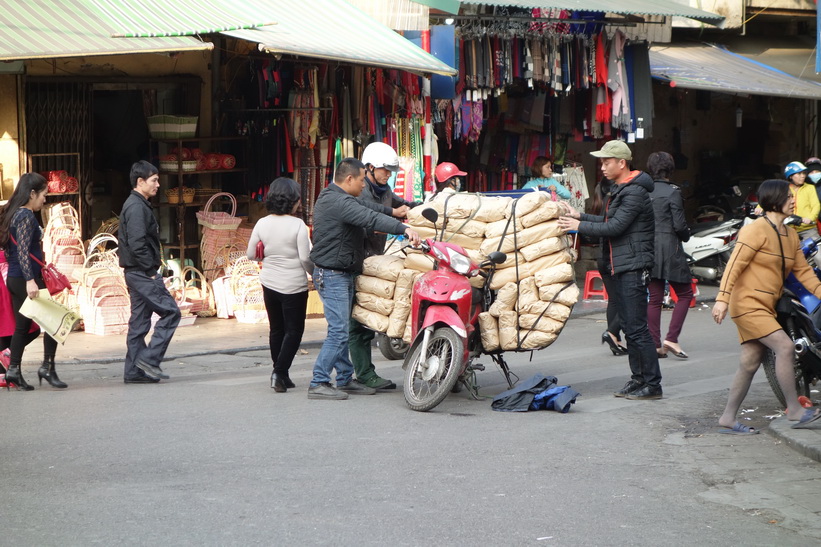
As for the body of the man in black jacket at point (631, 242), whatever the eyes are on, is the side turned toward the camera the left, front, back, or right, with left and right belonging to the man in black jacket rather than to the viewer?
left

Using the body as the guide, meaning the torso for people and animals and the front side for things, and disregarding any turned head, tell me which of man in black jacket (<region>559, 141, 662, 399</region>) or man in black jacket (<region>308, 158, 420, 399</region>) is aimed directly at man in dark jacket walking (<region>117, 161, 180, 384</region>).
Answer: man in black jacket (<region>559, 141, 662, 399</region>)

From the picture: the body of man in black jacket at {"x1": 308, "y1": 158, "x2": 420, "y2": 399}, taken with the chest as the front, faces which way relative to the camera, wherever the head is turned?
to the viewer's right

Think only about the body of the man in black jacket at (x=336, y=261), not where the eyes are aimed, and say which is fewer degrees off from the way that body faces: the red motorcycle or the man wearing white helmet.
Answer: the red motorcycle

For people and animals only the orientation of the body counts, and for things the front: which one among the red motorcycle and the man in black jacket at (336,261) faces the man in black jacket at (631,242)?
the man in black jacket at (336,261)

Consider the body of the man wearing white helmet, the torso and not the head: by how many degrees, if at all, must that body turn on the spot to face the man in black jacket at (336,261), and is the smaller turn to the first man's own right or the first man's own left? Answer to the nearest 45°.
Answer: approximately 90° to the first man's own right

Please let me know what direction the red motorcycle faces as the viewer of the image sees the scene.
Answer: facing the viewer and to the left of the viewer

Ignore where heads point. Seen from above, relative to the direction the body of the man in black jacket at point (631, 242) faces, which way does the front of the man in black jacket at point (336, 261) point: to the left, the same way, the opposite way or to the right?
the opposite way

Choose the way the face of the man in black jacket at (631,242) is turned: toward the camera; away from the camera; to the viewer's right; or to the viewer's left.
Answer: to the viewer's left

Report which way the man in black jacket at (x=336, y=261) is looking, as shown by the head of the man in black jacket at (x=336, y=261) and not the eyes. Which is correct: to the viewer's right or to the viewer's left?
to the viewer's right

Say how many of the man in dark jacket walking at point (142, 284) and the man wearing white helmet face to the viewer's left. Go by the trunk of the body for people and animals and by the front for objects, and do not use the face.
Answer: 0

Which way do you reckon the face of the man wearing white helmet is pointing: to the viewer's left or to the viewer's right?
to the viewer's right
